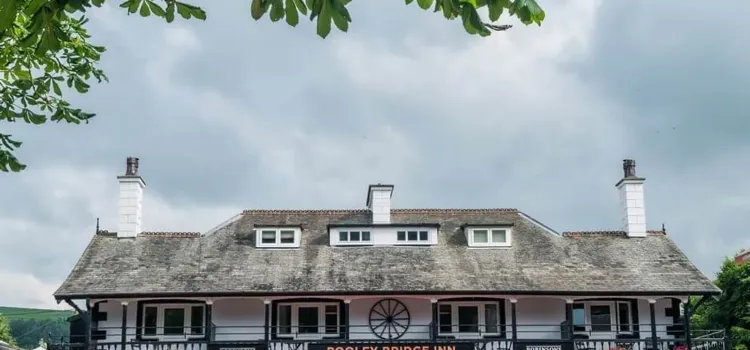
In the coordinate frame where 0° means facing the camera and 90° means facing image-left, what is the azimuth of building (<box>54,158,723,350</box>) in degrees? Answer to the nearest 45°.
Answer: approximately 0°

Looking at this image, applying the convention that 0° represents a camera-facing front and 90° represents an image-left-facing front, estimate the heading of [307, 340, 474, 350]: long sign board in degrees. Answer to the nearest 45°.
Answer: approximately 0°

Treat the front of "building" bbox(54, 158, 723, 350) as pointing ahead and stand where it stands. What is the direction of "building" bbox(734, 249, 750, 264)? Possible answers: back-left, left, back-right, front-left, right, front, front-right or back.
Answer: back-left

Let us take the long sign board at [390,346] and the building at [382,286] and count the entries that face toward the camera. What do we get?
2

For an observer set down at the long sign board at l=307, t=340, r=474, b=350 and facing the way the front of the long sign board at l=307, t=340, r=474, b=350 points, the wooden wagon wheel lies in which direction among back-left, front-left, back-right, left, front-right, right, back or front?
back

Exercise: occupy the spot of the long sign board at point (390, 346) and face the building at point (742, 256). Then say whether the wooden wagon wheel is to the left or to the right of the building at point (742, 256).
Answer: left

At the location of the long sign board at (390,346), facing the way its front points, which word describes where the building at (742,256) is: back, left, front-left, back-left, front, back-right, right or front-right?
back-left
